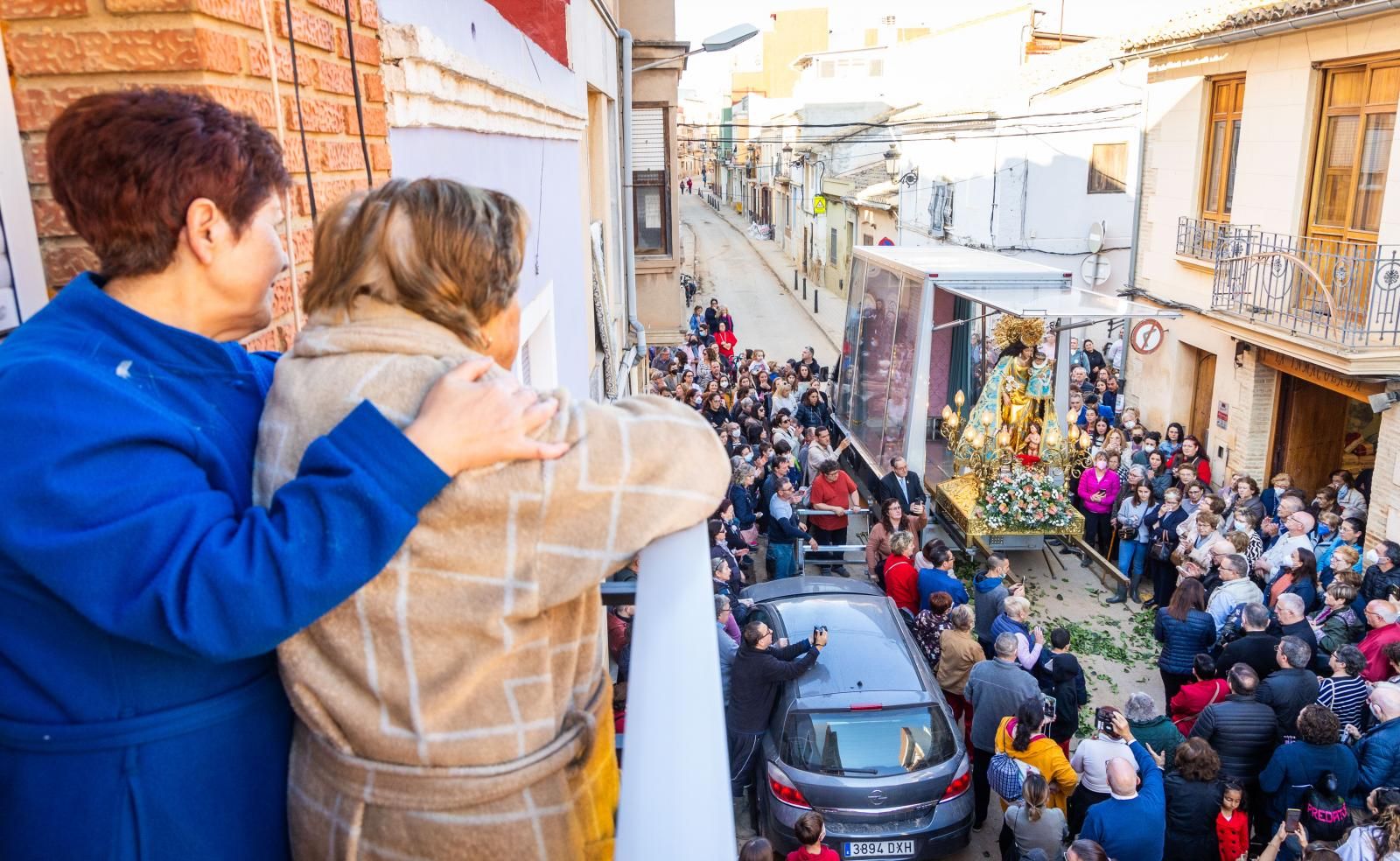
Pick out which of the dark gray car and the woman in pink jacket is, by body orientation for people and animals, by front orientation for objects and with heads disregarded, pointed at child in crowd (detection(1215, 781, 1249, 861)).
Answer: the woman in pink jacket

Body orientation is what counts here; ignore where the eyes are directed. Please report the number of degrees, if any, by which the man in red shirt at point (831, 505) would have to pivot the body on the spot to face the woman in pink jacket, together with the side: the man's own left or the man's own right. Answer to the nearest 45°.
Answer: approximately 45° to the man's own left

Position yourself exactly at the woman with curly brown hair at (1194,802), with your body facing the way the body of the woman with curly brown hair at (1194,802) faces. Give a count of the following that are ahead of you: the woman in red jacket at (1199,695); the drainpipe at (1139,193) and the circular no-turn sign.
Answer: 3

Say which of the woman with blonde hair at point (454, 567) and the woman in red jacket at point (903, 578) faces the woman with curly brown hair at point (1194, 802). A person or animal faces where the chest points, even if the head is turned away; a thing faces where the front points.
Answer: the woman with blonde hair

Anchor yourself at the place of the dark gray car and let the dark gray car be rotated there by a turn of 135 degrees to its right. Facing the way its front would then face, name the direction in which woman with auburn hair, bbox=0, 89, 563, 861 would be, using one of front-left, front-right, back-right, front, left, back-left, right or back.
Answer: front-right

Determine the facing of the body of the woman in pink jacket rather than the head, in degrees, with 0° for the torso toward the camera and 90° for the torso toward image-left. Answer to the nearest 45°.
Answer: approximately 0°

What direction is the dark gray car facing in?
away from the camera

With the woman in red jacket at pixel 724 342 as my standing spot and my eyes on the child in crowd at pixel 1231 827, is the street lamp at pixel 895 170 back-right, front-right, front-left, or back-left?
back-left

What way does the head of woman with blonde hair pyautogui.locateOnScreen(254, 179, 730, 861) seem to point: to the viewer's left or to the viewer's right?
to the viewer's right

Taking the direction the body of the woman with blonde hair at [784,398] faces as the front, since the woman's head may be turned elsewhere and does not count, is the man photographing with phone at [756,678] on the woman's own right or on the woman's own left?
on the woman's own right

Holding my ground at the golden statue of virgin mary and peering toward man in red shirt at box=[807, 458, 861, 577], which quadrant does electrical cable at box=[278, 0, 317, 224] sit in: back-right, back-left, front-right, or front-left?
front-left

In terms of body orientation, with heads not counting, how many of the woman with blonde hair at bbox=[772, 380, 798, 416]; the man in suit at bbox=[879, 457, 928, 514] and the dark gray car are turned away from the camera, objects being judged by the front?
1

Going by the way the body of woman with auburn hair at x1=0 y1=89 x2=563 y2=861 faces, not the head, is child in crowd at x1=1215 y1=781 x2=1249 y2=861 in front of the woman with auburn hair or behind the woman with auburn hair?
in front

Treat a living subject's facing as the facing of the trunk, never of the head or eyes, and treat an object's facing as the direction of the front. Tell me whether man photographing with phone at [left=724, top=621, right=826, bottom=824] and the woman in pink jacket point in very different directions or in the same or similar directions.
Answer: very different directions

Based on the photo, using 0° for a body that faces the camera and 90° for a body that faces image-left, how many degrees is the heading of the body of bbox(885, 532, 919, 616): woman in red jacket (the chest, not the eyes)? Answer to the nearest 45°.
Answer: approximately 225°

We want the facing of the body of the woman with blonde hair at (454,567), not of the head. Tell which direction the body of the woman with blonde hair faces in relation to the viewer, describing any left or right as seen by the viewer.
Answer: facing away from the viewer and to the right of the viewer
